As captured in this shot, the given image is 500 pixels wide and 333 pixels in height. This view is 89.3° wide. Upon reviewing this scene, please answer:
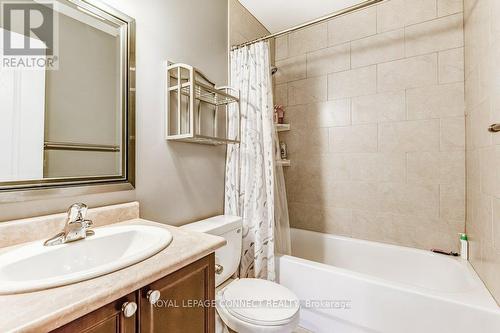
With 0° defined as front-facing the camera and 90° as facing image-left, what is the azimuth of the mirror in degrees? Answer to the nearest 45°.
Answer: approximately 315°

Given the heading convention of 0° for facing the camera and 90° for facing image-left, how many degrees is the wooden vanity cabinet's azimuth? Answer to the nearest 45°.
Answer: approximately 315°

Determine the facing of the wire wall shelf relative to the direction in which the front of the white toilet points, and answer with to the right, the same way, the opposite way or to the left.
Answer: the same way

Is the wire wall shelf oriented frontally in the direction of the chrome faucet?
no

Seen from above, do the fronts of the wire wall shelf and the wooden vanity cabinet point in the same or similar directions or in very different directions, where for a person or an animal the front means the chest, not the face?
same or similar directions

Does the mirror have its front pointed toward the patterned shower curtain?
no

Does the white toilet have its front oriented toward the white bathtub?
no

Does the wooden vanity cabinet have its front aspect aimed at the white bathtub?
no

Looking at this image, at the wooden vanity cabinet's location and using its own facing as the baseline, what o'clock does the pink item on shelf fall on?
The pink item on shelf is roughly at 9 o'clock from the wooden vanity cabinet.

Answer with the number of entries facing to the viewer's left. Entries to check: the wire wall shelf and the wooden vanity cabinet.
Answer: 0

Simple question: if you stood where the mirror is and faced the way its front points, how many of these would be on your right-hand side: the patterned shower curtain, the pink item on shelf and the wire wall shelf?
0

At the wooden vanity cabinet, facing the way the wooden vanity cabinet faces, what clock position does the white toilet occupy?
The white toilet is roughly at 9 o'clock from the wooden vanity cabinet.

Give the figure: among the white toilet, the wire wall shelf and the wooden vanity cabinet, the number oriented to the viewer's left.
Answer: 0

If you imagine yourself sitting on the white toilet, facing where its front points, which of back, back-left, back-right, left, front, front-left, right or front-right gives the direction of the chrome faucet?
right

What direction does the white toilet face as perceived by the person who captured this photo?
facing the viewer and to the right of the viewer

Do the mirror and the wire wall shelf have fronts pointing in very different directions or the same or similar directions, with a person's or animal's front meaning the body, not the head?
same or similar directions
